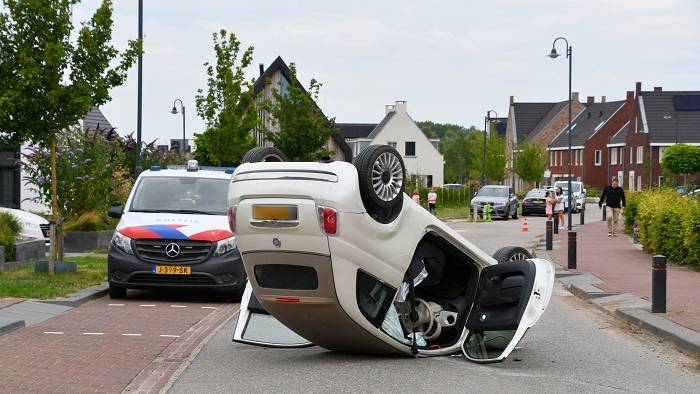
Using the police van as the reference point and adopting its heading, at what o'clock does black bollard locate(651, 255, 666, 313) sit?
The black bollard is roughly at 10 o'clock from the police van.

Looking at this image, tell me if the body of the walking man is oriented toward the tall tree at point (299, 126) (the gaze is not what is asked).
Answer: no

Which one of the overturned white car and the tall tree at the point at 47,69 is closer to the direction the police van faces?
the overturned white car

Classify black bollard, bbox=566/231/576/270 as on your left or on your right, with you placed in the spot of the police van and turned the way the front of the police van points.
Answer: on your left

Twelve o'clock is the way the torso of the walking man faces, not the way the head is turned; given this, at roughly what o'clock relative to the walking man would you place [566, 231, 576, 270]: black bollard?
The black bollard is roughly at 12 o'clock from the walking man.

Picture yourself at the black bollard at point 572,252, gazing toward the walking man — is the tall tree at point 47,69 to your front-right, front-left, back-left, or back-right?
back-left

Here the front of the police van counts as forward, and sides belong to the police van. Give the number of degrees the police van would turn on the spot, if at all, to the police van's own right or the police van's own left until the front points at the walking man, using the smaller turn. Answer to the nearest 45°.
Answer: approximately 135° to the police van's own left

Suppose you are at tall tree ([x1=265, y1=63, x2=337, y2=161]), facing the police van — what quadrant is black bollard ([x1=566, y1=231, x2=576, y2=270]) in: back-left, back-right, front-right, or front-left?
front-left

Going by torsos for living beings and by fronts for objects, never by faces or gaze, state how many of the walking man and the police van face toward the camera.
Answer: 2

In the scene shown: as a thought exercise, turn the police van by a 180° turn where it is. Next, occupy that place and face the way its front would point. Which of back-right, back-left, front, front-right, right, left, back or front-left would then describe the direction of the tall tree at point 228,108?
front

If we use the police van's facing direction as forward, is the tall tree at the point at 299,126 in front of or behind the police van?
behind

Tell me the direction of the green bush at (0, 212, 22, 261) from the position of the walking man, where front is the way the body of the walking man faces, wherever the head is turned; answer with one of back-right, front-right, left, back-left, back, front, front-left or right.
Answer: front-right

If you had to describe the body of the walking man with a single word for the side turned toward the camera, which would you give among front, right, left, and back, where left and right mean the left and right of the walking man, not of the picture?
front

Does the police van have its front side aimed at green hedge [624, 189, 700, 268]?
no

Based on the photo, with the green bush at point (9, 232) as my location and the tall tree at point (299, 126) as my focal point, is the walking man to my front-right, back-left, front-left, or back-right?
front-right

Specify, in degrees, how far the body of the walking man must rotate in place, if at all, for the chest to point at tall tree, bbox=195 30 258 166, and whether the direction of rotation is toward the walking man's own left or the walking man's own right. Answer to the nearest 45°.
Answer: approximately 90° to the walking man's own right

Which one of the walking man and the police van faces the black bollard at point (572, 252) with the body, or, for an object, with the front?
the walking man

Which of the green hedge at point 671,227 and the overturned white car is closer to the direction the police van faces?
the overturned white car
